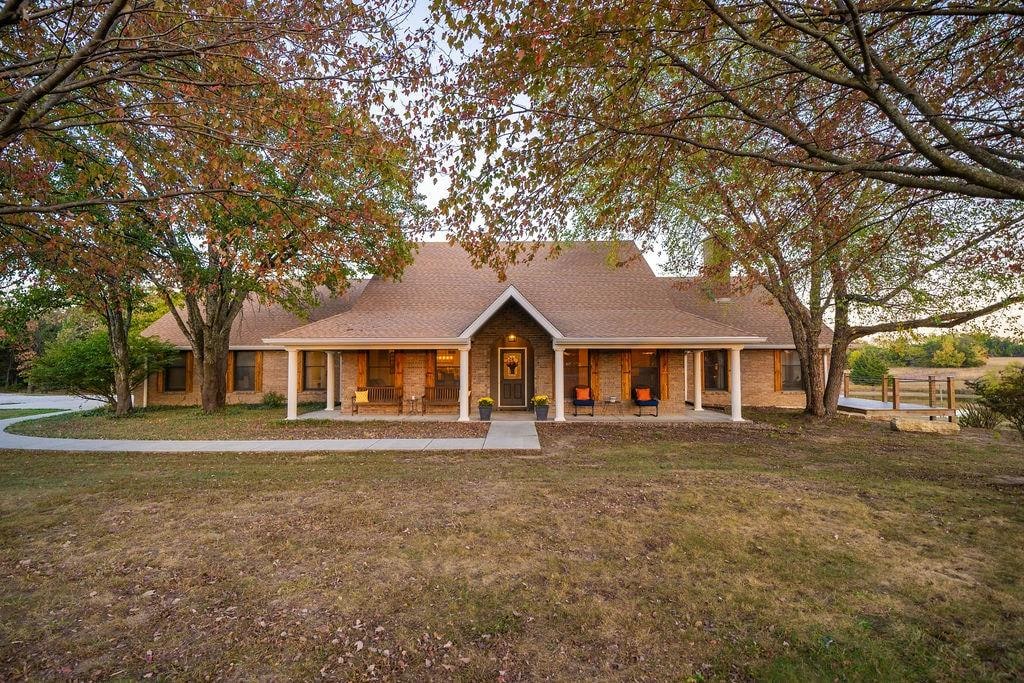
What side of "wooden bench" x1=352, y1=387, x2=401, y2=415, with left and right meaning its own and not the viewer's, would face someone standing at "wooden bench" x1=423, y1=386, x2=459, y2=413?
left

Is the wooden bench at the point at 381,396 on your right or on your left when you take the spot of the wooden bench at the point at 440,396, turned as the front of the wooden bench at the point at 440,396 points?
on your right

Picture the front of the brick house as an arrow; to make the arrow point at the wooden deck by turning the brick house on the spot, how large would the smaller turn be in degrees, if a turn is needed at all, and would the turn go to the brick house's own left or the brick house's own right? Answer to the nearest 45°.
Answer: approximately 90° to the brick house's own left

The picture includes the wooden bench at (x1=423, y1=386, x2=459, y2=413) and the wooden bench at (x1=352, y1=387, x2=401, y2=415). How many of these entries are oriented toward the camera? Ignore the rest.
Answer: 2
